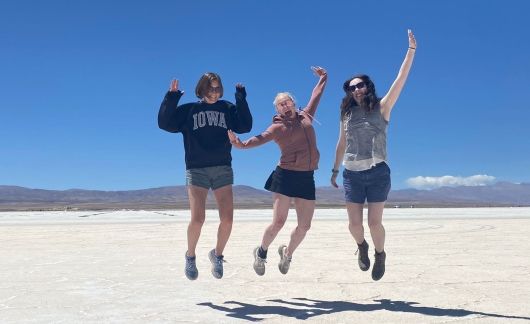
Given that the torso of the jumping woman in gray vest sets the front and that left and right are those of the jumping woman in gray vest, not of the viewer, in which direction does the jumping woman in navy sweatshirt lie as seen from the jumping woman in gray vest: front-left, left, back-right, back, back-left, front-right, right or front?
right

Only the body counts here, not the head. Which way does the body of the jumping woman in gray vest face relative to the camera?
toward the camera

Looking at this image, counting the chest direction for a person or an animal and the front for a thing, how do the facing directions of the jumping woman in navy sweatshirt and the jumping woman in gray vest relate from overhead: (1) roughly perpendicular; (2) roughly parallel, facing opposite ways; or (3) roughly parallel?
roughly parallel

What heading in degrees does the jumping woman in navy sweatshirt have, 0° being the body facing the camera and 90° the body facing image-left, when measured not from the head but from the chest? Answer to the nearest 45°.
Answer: approximately 0°

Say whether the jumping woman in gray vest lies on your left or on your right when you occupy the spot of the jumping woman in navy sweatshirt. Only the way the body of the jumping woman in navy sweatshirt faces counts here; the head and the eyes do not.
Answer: on your left

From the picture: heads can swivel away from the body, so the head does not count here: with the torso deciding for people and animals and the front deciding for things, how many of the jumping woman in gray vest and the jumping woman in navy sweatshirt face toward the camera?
2

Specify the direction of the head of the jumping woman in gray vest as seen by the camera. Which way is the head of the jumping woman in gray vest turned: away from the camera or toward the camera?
toward the camera
